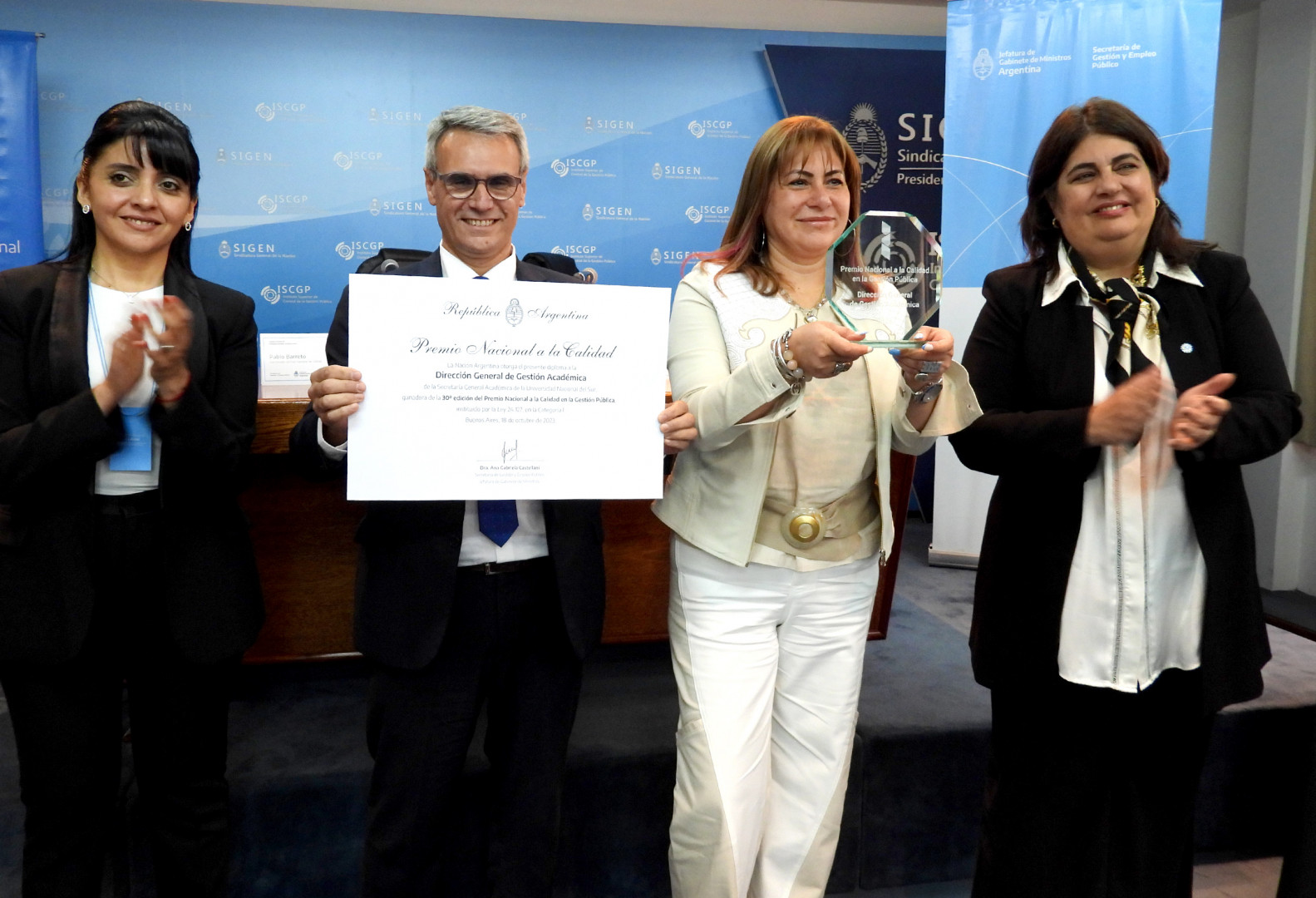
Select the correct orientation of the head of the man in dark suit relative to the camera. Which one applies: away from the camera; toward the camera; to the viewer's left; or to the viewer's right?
toward the camera

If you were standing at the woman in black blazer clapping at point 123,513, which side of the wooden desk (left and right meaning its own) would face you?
front

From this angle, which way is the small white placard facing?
toward the camera

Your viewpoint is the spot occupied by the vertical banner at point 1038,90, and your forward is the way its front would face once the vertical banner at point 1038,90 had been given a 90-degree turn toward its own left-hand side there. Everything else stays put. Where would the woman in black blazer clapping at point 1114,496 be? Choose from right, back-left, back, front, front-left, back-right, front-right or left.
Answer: right

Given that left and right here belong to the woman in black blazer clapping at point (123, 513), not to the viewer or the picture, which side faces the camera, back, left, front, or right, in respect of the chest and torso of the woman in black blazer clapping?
front

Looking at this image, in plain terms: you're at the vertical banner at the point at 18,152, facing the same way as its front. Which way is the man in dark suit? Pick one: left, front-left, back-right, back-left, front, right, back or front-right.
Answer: front

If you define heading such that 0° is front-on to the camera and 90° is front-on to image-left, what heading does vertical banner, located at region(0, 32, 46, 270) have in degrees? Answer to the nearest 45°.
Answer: approximately 0°

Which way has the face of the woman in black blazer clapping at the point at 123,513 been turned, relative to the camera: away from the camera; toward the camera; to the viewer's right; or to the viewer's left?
toward the camera

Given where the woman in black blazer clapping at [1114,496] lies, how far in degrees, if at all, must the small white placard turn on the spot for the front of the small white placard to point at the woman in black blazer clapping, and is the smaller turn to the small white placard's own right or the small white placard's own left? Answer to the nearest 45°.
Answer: approximately 45° to the small white placard's own left

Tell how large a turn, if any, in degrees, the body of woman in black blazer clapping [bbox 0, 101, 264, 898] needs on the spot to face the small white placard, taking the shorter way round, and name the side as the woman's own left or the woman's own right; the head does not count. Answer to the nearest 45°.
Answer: approximately 180°

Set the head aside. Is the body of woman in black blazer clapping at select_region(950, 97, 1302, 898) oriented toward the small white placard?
no

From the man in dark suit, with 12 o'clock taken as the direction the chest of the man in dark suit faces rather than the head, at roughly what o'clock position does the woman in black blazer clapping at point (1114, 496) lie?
The woman in black blazer clapping is roughly at 9 o'clock from the man in dark suit.

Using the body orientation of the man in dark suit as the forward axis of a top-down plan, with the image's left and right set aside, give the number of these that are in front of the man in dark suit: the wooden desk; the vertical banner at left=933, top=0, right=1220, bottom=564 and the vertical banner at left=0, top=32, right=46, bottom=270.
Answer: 0
